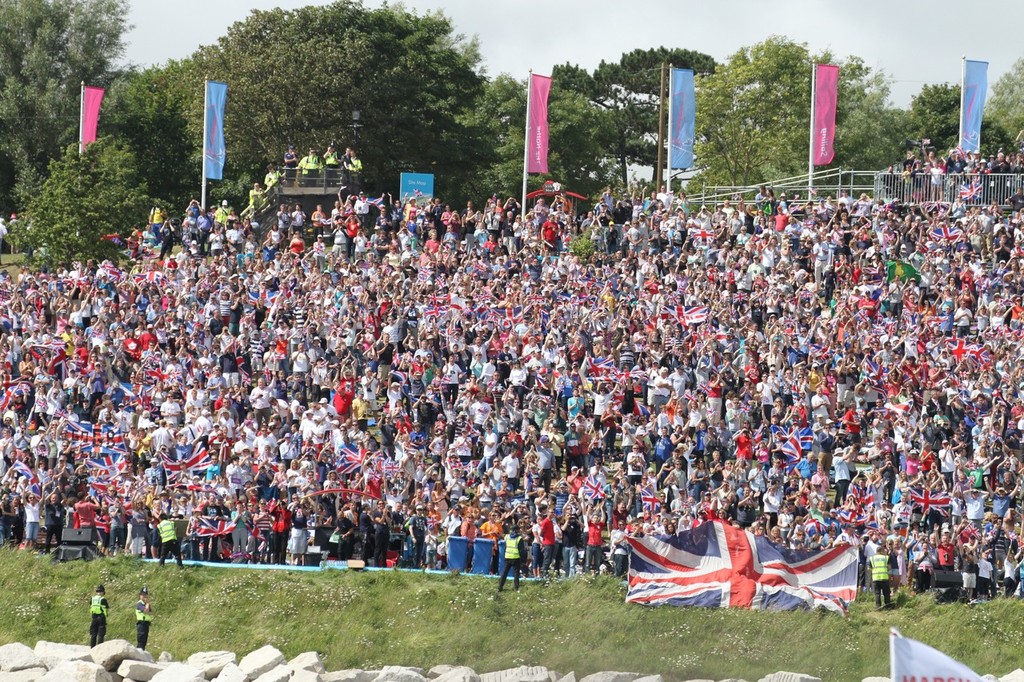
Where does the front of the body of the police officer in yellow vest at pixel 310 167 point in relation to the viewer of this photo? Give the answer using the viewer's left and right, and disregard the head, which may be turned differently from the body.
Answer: facing the viewer

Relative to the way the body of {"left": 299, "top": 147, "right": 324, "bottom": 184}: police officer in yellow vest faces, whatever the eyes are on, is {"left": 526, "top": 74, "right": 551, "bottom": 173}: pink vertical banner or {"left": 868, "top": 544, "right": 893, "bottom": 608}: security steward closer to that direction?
the security steward

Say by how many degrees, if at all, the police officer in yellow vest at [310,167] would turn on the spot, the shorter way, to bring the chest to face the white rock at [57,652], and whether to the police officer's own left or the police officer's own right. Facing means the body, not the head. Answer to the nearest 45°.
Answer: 0° — they already face it

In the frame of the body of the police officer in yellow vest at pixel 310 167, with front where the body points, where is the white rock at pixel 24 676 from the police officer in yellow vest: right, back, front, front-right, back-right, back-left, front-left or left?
front

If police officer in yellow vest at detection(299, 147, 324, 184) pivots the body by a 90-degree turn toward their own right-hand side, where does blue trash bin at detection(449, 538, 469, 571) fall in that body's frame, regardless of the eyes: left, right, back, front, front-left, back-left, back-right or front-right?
left

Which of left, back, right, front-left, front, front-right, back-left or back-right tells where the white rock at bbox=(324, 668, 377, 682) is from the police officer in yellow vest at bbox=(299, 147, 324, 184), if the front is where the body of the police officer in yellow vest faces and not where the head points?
front

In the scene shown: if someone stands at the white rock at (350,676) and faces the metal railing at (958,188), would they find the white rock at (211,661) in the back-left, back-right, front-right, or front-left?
back-left

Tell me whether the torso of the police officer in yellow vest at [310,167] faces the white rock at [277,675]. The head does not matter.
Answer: yes
